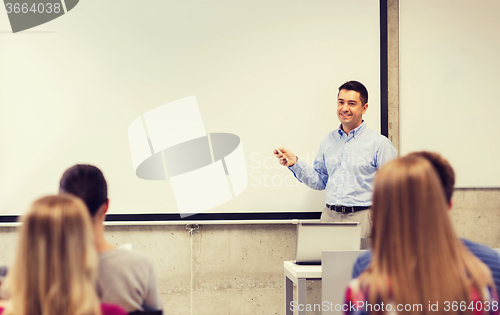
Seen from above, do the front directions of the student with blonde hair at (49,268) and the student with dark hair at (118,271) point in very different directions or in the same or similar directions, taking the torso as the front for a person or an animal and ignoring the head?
same or similar directions

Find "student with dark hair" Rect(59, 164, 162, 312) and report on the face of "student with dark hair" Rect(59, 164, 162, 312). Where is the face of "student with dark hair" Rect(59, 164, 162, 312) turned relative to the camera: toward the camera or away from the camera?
away from the camera

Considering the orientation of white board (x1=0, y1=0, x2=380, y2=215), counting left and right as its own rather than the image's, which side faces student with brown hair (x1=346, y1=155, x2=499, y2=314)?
front

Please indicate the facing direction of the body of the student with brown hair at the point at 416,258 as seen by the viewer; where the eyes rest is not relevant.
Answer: away from the camera

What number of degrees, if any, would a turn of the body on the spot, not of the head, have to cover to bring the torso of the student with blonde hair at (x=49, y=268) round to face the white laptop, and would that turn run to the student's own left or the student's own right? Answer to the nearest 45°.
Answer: approximately 45° to the student's own right

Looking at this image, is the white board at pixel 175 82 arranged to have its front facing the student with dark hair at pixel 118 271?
yes

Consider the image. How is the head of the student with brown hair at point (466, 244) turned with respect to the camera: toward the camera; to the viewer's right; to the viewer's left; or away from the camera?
away from the camera

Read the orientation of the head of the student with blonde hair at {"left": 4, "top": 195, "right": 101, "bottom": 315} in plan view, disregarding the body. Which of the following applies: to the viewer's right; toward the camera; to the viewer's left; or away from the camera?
away from the camera

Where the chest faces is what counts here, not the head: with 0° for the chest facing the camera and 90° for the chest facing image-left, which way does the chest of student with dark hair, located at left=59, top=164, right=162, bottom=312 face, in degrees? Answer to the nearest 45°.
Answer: approximately 180°

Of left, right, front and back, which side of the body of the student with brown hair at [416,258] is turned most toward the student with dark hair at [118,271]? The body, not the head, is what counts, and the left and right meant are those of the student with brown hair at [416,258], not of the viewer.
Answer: left

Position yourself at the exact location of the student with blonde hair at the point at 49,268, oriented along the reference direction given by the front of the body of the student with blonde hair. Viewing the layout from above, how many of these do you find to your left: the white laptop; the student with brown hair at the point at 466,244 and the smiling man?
0

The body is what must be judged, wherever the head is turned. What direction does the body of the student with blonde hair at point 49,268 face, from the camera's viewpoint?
away from the camera

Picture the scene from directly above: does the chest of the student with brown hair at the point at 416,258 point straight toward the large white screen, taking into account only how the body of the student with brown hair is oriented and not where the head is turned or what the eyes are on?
yes

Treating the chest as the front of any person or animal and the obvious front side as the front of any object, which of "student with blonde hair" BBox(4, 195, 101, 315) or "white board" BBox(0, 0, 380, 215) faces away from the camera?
the student with blonde hair

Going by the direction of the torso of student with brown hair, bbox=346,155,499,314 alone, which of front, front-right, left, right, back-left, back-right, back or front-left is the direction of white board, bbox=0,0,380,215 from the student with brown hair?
front-left

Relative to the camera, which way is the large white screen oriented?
toward the camera

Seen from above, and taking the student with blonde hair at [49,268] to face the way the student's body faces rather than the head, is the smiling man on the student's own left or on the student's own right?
on the student's own right
